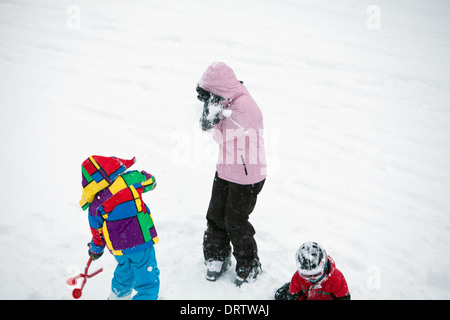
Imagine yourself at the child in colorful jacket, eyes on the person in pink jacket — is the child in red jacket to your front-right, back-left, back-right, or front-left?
front-right

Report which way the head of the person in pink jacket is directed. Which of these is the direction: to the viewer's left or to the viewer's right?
to the viewer's left

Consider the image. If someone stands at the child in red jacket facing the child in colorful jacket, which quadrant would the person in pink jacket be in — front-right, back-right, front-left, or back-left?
front-right

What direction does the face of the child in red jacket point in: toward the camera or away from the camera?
toward the camera

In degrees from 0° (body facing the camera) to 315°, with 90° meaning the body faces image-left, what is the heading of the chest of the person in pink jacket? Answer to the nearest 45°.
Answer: approximately 90°

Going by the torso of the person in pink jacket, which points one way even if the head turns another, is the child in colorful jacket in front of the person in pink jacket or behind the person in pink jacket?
in front
